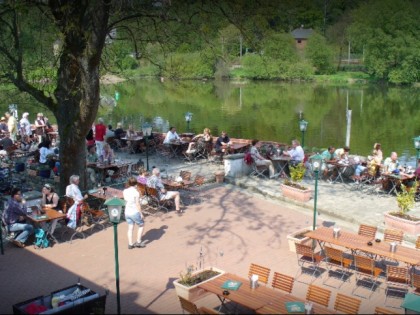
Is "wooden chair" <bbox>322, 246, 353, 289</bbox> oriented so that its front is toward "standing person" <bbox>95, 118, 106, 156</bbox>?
no

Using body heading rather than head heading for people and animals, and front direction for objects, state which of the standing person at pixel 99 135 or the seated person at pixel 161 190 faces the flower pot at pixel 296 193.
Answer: the seated person

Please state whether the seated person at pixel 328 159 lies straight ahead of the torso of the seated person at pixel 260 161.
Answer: yes

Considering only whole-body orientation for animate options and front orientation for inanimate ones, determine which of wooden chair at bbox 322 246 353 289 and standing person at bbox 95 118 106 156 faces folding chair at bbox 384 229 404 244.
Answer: the wooden chair

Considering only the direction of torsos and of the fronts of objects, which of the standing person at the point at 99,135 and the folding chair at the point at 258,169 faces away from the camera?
the standing person

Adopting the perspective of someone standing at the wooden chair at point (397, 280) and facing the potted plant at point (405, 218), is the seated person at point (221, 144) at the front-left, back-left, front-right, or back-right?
front-left

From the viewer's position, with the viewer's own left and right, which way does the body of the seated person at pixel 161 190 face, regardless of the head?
facing to the right of the viewer

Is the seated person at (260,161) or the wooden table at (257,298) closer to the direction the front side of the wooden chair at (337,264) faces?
the seated person

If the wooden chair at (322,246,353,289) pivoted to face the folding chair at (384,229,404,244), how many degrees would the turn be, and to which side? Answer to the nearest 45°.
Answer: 0° — it already faces it

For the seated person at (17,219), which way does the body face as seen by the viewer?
to the viewer's right
